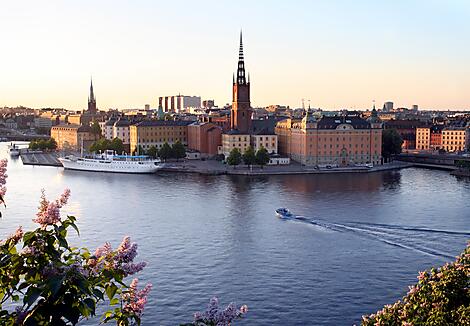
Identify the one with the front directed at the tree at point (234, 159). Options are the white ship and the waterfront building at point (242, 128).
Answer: the waterfront building

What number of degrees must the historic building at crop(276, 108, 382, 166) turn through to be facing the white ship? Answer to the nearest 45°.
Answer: approximately 90° to its right

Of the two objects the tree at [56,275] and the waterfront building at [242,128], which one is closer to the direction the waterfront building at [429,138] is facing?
the tree

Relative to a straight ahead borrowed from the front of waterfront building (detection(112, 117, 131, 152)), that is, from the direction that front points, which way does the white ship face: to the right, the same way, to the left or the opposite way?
to the right

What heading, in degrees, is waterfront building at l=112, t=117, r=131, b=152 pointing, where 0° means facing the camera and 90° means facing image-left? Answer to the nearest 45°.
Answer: approximately 0°

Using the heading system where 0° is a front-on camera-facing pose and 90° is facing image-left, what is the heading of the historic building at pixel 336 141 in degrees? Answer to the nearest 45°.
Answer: approximately 0°

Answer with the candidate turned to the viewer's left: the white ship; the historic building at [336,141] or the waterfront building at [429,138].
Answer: the white ship

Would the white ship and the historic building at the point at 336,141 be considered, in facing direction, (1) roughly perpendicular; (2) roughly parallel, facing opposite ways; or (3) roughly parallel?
roughly perpendicular

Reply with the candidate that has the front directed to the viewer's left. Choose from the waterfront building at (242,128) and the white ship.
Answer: the white ship

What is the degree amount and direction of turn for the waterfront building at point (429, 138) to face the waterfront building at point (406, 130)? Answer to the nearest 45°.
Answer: approximately 135° to its right

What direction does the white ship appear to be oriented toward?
to the viewer's left

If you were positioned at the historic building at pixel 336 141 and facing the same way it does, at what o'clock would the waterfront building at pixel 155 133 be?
The waterfront building is roughly at 4 o'clock from the historic building.
